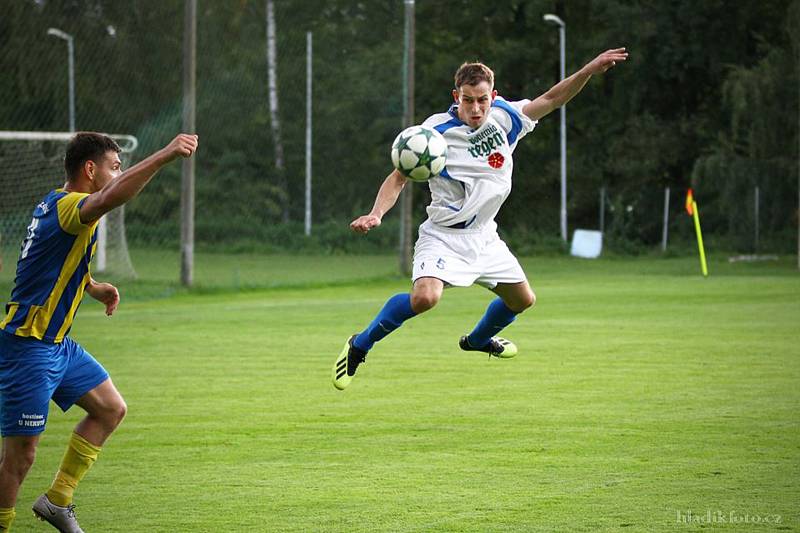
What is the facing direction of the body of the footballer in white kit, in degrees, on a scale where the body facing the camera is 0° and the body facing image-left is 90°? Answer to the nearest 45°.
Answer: approximately 0°

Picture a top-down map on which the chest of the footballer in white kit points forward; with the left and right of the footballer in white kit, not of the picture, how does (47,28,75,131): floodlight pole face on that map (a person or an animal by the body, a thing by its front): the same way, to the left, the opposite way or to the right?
to the right

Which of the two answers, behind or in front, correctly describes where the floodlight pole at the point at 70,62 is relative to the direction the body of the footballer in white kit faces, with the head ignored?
behind

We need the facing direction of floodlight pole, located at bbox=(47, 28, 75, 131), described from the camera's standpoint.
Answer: facing to the left of the viewer

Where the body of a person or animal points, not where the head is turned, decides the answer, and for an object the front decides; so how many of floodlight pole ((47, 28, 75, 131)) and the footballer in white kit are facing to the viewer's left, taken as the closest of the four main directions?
1

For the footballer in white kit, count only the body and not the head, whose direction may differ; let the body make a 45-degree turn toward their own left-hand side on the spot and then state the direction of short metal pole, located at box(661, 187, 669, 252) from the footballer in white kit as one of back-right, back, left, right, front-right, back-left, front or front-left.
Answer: back-left

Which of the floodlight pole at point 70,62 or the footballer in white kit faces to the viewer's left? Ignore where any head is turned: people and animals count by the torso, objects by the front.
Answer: the floodlight pole

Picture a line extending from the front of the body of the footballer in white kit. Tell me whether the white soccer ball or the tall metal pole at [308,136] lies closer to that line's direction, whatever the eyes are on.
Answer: the white soccer ball

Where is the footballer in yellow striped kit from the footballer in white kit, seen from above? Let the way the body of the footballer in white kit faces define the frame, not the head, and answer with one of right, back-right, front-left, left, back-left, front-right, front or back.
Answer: front-right
